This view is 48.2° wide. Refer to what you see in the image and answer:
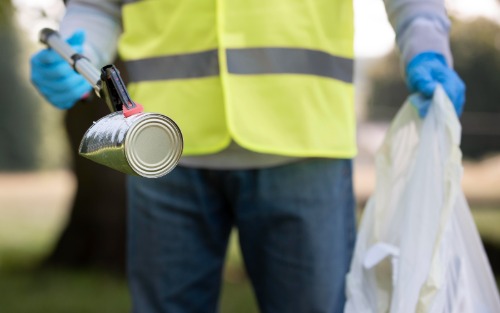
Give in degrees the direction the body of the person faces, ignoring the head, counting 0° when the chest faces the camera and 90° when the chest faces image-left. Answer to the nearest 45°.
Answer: approximately 0°

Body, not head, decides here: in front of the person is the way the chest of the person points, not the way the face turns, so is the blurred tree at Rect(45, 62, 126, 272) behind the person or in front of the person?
behind

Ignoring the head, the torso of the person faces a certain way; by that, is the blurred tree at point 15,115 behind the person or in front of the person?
behind

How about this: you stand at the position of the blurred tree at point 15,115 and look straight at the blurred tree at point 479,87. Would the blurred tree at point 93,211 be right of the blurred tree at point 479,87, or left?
right

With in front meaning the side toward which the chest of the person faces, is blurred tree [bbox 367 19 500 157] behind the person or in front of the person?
behind
